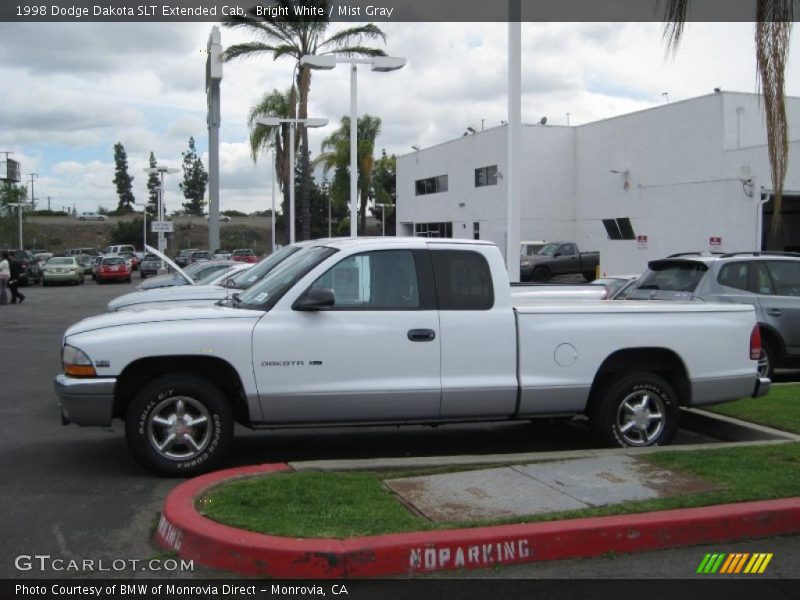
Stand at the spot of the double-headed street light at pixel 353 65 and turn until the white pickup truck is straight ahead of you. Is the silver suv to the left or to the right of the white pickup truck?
left

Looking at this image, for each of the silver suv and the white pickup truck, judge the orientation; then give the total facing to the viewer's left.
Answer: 1

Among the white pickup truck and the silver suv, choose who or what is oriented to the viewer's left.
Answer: the white pickup truck

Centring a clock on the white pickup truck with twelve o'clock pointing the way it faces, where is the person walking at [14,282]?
The person walking is roughly at 2 o'clock from the white pickup truck.

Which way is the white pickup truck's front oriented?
to the viewer's left

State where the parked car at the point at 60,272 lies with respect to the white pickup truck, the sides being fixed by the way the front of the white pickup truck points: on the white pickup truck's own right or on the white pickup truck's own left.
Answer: on the white pickup truck's own right

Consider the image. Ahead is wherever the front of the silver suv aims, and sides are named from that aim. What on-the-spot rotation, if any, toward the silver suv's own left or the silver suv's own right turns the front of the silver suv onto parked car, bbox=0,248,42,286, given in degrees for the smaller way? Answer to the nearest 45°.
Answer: approximately 90° to the silver suv's own left

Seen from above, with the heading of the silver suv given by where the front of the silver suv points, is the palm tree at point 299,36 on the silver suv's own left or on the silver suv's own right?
on the silver suv's own left

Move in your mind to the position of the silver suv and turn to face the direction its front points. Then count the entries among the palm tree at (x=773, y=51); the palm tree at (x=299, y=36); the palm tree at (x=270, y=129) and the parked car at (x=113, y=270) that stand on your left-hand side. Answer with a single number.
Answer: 3

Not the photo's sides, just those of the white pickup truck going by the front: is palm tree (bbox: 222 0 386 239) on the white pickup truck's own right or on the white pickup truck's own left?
on the white pickup truck's own right

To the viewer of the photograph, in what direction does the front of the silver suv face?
facing away from the viewer and to the right of the viewer

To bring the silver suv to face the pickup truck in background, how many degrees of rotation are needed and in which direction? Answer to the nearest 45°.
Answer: approximately 45° to its left

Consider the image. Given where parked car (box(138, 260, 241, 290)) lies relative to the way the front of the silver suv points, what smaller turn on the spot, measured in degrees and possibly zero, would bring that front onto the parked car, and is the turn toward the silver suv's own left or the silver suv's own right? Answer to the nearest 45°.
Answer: approximately 135° to the silver suv's own left

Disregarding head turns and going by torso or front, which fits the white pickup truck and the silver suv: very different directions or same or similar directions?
very different directions
